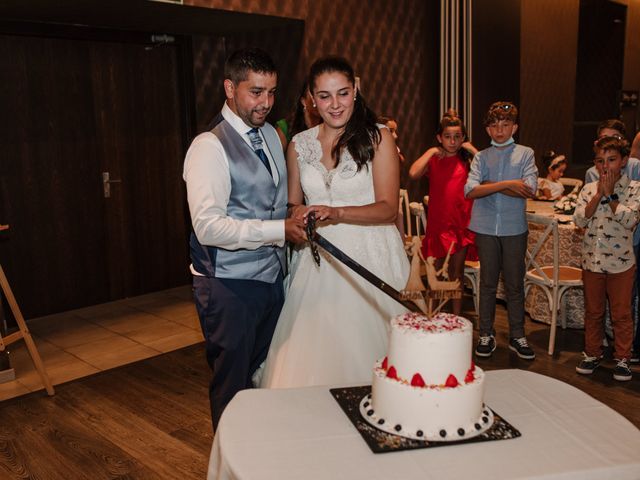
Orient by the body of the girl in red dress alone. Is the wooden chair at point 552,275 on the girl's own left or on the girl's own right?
on the girl's own left

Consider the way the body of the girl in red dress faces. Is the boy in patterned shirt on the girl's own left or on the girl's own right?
on the girl's own left

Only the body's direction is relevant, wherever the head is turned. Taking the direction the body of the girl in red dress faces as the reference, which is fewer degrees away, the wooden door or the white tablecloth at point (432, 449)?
the white tablecloth

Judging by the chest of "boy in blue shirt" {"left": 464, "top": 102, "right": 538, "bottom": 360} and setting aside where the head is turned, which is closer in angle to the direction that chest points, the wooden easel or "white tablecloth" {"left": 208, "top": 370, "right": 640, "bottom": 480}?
the white tablecloth

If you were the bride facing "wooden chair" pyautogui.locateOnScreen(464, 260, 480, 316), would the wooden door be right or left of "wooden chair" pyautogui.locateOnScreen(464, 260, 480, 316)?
left

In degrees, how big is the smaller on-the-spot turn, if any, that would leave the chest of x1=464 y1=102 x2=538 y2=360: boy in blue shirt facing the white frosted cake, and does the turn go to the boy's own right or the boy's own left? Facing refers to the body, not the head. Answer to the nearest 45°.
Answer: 0° — they already face it

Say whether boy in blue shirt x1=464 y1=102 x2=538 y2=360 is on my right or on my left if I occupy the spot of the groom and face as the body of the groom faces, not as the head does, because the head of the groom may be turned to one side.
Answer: on my left

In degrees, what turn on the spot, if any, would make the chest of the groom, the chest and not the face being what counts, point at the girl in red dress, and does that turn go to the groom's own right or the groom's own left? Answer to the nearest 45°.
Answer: approximately 90° to the groom's own left

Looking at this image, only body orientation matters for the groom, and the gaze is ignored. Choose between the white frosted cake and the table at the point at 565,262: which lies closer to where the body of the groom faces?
the white frosted cake

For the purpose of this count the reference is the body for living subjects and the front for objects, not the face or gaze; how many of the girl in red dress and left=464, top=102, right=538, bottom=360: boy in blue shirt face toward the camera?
2
